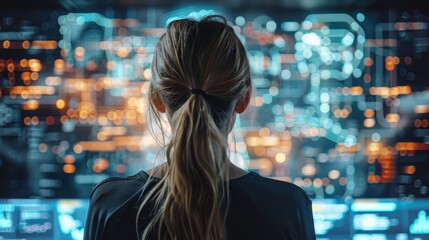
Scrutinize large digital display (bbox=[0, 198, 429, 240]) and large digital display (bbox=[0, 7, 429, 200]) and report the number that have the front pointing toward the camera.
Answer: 2

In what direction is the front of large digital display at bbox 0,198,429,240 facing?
toward the camera

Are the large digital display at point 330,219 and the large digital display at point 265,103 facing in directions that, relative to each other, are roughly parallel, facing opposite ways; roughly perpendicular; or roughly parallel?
roughly parallel
